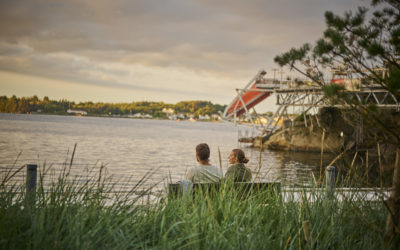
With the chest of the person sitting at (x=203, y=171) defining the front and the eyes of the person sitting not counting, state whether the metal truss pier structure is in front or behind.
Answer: in front

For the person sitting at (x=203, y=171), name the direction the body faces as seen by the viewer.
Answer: away from the camera

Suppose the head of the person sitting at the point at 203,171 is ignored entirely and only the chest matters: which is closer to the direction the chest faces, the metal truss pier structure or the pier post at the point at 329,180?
the metal truss pier structure

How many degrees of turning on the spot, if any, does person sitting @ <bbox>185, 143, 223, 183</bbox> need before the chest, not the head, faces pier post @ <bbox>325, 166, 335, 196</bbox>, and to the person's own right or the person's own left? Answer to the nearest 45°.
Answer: approximately 90° to the person's own right
